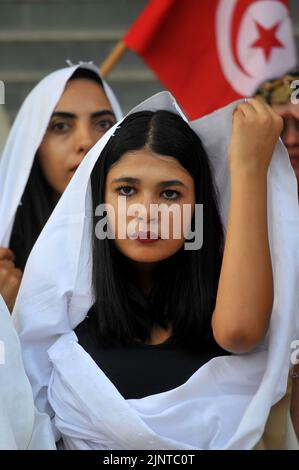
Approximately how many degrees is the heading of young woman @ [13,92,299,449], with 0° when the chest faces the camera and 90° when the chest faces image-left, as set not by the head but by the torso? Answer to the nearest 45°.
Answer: approximately 0°

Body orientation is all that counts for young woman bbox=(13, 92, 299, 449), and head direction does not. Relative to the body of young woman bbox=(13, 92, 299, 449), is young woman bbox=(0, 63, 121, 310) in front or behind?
behind

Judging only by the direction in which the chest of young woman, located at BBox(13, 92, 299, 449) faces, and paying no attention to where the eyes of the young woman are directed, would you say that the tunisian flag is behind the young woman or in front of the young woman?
behind
